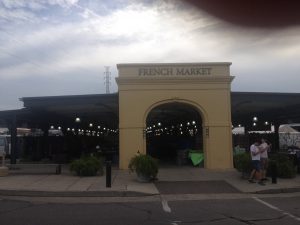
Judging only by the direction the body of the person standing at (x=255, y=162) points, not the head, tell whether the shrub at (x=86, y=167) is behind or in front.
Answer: behind

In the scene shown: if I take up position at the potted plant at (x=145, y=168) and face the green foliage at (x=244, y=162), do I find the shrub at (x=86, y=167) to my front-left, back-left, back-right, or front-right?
back-left

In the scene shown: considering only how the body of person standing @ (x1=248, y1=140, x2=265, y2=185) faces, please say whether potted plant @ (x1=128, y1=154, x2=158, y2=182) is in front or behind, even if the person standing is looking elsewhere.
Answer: behind
